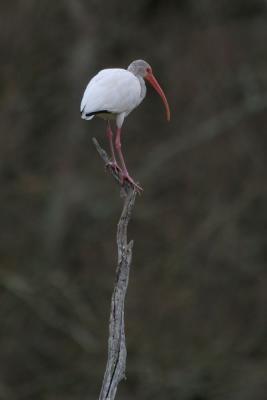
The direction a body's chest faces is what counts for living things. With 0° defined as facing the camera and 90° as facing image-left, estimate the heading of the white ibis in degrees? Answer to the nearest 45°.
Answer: approximately 270°
